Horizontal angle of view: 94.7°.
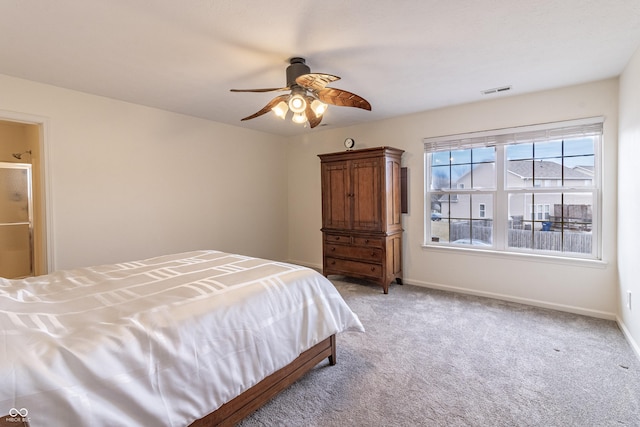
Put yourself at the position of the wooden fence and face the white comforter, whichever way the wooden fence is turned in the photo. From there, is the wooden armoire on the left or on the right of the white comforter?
right

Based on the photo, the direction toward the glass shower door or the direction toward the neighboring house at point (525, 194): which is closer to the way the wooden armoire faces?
the glass shower door

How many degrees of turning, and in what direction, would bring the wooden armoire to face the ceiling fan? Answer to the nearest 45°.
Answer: approximately 45° to its left

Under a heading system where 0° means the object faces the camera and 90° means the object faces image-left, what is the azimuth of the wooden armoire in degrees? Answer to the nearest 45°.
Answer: approximately 45°

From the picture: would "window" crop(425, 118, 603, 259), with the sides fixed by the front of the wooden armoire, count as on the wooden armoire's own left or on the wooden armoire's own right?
on the wooden armoire's own left

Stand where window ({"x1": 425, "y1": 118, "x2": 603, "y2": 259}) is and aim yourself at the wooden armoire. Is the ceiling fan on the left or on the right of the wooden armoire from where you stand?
left

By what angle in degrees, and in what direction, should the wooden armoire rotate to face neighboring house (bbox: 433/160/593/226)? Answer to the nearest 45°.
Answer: approximately 135° to its left

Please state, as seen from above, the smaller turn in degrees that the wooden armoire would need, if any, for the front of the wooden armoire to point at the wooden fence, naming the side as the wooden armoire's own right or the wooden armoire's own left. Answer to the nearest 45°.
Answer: approximately 135° to the wooden armoire's own left

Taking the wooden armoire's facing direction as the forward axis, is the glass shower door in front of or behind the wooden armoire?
in front
